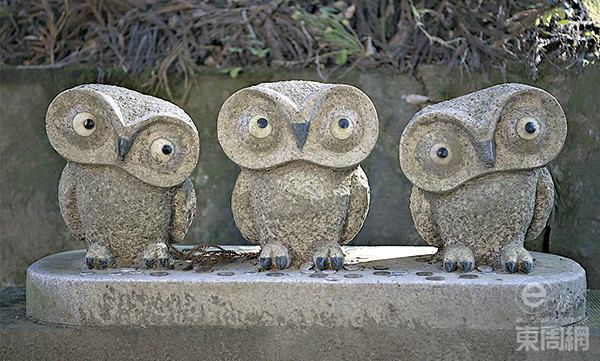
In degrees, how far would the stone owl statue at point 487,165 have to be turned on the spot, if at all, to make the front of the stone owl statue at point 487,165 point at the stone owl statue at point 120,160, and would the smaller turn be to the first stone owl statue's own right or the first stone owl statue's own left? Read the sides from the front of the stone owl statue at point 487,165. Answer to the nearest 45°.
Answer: approximately 90° to the first stone owl statue's own right

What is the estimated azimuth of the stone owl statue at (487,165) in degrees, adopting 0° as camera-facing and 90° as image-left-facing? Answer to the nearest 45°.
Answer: approximately 0°

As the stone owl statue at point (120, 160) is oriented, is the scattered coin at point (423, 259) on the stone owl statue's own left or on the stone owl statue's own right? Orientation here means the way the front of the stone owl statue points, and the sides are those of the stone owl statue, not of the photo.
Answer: on the stone owl statue's own left

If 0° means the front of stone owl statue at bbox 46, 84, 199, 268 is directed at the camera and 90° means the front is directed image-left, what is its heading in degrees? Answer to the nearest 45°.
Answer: approximately 0°

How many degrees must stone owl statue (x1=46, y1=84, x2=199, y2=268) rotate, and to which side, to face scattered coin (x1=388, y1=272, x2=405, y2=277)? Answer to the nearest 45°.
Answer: approximately 45° to its left

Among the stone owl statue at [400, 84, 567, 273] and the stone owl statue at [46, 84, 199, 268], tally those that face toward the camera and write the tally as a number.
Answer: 2
